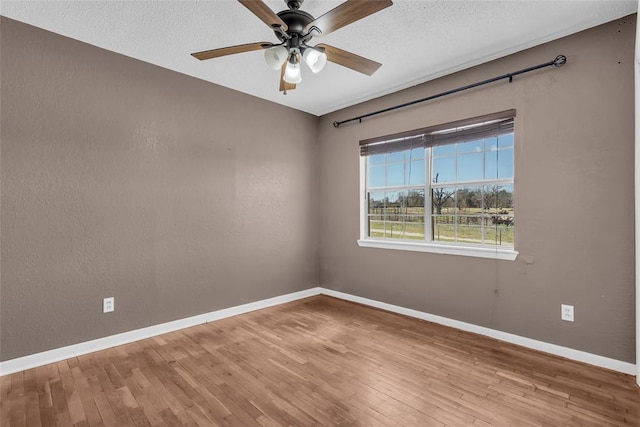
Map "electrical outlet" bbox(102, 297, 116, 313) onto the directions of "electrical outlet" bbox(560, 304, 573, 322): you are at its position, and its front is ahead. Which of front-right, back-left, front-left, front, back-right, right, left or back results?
front-right

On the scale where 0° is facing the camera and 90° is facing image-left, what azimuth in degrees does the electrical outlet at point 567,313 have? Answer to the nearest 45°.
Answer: approximately 0°

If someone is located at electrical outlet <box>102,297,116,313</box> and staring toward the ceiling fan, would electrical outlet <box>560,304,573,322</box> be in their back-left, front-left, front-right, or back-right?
front-left

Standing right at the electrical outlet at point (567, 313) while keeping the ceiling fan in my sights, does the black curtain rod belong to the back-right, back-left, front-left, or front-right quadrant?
front-right
